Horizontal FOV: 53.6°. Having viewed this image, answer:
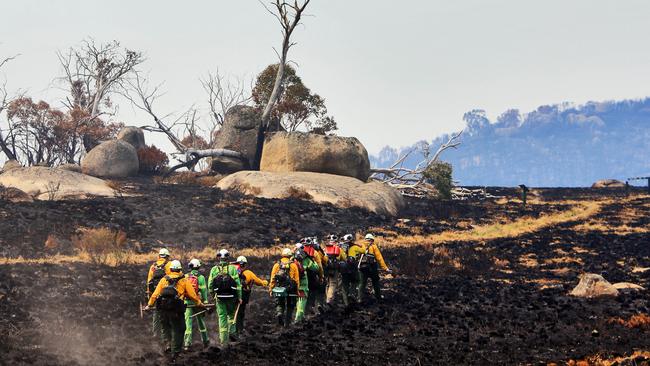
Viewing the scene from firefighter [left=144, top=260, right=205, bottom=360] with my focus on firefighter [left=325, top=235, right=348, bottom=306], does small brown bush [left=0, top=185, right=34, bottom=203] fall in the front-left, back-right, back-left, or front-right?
front-left

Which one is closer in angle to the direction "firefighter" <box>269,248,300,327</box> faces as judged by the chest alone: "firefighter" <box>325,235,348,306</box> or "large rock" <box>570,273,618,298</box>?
the firefighter

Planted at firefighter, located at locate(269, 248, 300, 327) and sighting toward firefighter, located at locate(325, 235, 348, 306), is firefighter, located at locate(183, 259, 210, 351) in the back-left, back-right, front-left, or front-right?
back-left

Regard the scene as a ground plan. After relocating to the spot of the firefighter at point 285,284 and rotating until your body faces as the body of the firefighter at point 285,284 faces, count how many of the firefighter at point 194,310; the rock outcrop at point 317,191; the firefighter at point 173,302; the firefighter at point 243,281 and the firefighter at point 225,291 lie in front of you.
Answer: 1

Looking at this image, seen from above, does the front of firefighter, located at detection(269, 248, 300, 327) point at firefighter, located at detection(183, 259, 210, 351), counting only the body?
no

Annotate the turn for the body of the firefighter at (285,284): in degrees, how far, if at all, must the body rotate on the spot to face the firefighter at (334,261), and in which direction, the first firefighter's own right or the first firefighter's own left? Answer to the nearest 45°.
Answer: approximately 45° to the first firefighter's own right

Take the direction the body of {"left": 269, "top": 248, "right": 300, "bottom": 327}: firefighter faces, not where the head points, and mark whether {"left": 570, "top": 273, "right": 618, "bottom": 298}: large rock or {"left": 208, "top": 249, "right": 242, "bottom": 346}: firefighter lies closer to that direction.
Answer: the large rock

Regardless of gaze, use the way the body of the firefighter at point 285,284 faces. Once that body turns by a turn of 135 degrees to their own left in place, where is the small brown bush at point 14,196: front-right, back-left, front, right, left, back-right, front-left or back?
right

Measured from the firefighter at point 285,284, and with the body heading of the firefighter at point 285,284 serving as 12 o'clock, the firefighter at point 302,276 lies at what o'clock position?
the firefighter at point 302,276 is roughly at 1 o'clock from the firefighter at point 285,284.

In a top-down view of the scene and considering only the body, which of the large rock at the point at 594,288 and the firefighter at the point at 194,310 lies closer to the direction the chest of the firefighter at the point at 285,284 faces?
the large rock

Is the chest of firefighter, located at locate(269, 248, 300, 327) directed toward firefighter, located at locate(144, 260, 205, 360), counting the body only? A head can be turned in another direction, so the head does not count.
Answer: no

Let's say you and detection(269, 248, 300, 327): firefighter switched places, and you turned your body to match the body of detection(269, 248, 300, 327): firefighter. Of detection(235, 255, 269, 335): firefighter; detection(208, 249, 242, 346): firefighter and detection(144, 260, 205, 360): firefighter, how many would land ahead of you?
0

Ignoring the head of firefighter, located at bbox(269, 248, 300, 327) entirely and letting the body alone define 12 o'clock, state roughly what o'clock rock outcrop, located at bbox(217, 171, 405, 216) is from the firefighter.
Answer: The rock outcrop is roughly at 12 o'clock from the firefighter.

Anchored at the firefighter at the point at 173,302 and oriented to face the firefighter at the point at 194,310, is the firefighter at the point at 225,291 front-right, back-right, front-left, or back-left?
front-right

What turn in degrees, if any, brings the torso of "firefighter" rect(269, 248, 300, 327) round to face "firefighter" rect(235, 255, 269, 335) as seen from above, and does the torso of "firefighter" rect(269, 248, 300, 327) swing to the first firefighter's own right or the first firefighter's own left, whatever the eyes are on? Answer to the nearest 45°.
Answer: approximately 135° to the first firefighter's own left

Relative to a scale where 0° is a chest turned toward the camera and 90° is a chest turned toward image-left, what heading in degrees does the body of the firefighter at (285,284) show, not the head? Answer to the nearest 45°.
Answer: approximately 180°
